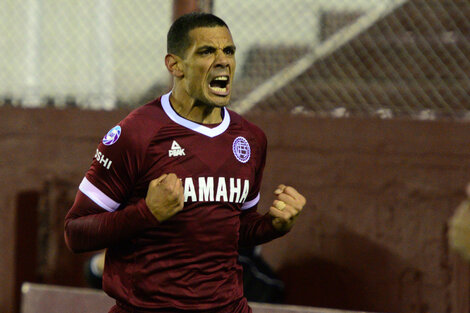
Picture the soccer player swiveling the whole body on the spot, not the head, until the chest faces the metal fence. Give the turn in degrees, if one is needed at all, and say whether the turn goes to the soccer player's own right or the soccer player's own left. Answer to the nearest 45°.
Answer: approximately 135° to the soccer player's own left

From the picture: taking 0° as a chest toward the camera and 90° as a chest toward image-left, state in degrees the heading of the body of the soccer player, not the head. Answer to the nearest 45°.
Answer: approximately 315°
